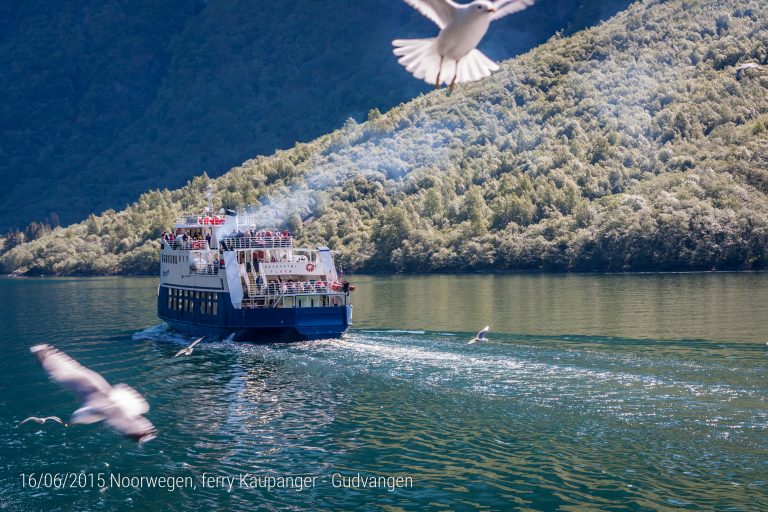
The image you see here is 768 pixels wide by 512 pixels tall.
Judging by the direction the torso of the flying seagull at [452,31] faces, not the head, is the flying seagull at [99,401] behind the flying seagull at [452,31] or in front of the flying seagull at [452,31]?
behind
